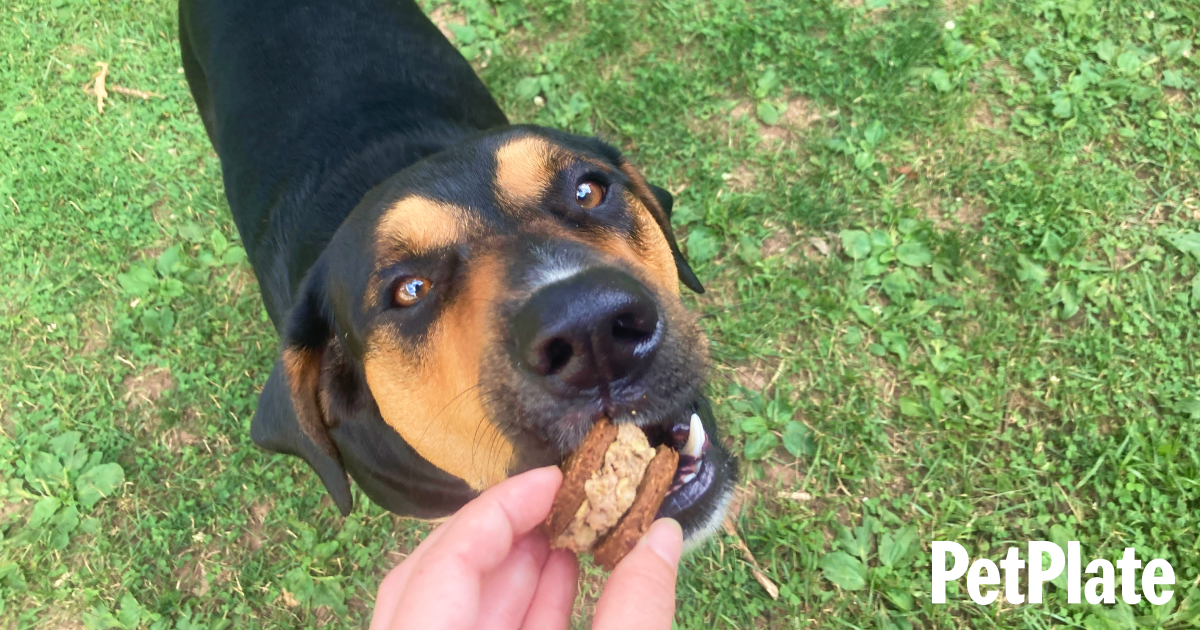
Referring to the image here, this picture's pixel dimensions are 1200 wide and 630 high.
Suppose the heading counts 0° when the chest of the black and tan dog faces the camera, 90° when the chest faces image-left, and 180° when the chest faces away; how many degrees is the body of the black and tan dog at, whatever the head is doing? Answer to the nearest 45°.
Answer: approximately 315°
